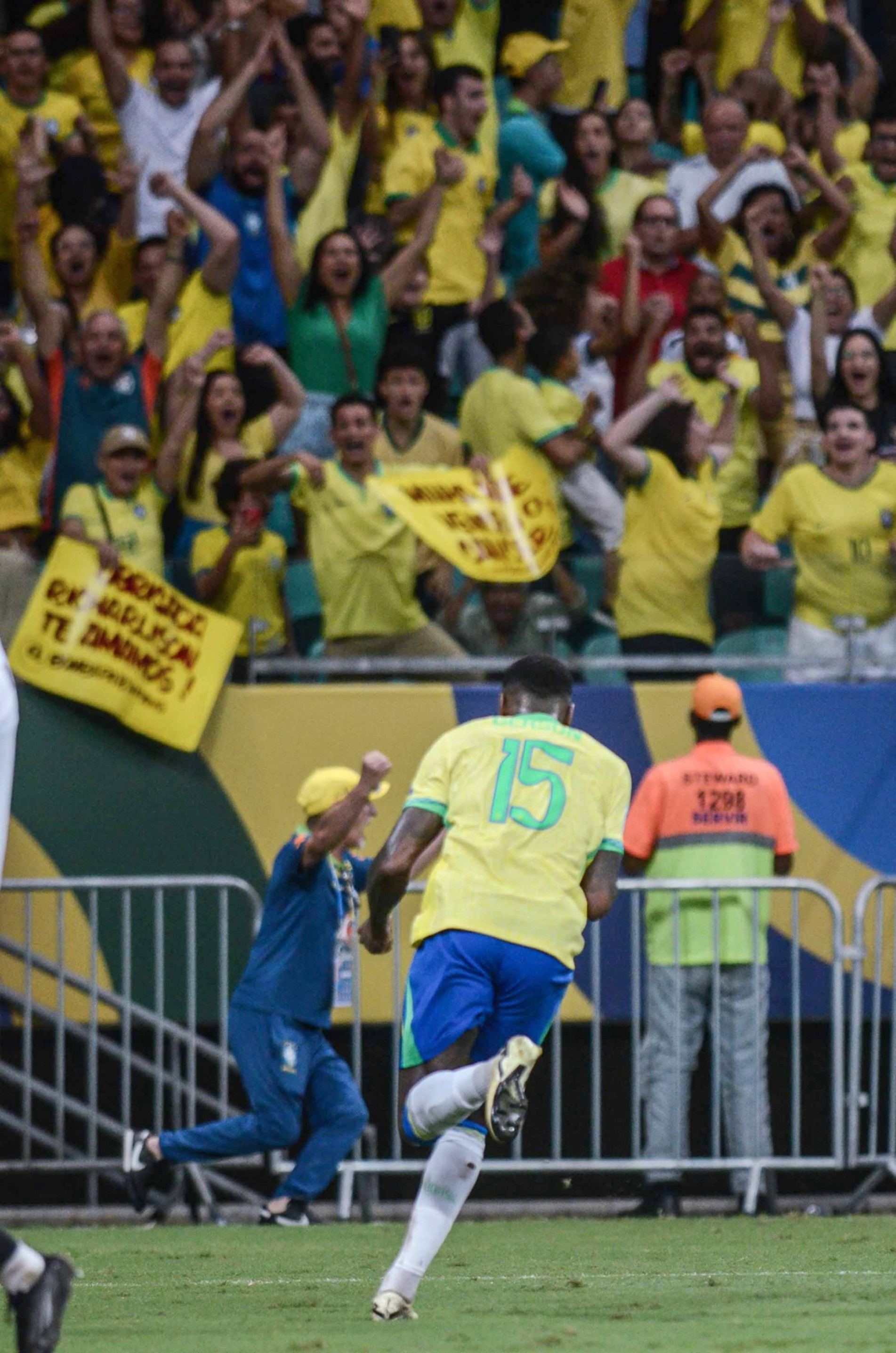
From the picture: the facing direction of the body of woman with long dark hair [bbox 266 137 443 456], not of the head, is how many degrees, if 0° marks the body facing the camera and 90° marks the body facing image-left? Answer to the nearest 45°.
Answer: approximately 0°

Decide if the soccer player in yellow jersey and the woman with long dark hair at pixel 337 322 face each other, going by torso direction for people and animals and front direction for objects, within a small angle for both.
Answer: yes

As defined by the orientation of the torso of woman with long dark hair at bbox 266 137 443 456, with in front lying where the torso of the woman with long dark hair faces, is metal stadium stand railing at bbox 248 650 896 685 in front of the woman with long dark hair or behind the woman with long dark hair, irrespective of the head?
in front

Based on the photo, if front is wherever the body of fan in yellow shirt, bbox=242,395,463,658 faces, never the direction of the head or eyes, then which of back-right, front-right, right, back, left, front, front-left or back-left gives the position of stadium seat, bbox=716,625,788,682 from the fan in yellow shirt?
left

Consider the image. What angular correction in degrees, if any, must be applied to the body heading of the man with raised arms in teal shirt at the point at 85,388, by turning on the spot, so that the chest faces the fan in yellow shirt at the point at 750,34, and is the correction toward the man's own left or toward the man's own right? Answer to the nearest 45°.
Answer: approximately 135° to the man's own left

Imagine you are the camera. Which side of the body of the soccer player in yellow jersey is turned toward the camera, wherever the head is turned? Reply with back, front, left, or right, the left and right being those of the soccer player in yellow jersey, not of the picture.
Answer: back

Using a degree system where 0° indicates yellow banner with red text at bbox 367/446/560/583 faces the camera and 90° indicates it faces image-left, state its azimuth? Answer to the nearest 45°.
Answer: approximately 0°

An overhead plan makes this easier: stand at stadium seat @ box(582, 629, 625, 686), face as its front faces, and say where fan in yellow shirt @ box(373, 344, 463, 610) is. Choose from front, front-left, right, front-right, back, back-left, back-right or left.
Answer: back-right

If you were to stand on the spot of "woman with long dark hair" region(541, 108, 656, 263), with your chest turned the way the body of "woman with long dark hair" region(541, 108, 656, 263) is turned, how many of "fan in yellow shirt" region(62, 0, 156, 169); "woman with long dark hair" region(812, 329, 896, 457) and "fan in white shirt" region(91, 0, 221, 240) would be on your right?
2
